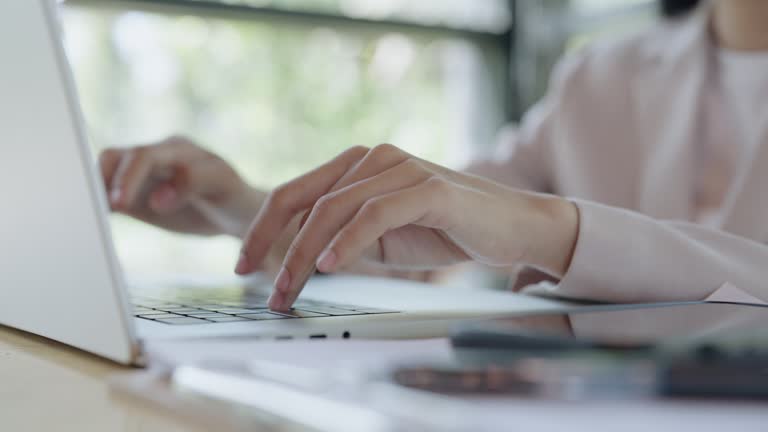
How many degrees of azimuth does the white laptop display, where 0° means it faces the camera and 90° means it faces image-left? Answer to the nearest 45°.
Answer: approximately 225°
